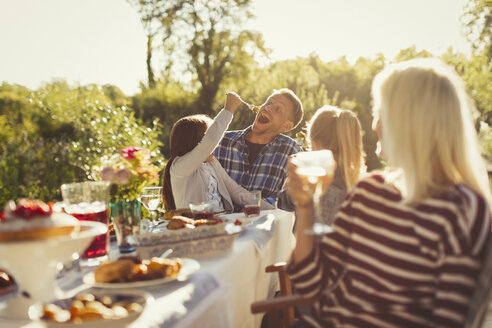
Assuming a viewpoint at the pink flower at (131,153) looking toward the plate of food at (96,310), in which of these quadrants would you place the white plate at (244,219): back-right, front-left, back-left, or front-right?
back-left

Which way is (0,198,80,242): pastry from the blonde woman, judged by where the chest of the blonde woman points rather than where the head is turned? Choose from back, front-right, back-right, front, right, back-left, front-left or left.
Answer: left

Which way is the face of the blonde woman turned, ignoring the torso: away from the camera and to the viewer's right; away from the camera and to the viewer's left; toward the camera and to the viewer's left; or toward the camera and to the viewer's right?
away from the camera and to the viewer's left

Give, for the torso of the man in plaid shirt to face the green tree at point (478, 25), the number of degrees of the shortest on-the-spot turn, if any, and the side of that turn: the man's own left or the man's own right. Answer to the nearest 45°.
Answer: approximately 180°

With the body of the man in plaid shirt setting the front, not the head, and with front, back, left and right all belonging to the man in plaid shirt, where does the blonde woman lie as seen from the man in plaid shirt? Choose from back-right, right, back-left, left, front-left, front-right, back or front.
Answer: front-left

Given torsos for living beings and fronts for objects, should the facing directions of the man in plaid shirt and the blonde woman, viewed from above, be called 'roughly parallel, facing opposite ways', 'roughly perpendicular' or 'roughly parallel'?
roughly perpendicular

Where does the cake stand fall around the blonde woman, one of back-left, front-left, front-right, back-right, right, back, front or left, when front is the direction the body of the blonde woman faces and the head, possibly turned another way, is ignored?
left

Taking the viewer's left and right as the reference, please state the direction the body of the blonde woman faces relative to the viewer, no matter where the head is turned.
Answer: facing away from the viewer and to the left of the viewer

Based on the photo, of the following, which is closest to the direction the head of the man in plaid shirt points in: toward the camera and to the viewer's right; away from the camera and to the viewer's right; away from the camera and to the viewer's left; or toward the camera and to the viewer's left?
toward the camera and to the viewer's left

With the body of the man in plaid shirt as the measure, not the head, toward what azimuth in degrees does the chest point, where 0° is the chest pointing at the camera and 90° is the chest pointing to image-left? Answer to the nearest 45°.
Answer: approximately 45°

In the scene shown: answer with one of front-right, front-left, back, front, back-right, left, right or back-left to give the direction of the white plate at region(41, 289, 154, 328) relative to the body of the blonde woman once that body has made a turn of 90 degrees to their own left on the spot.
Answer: front

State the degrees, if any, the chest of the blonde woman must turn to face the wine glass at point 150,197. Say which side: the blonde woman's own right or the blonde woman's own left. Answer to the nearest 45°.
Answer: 0° — they already face it

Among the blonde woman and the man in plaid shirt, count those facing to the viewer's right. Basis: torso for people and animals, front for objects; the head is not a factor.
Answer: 0
